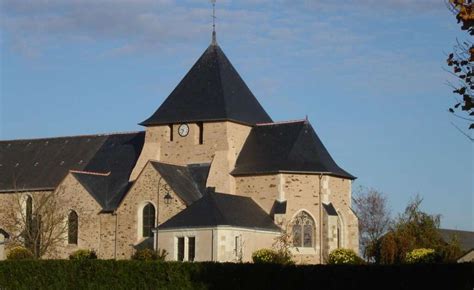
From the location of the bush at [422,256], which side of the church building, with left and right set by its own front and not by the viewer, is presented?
back

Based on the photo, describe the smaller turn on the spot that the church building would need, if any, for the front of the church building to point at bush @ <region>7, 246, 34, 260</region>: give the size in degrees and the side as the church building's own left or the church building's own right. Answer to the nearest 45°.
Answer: approximately 45° to the church building's own left

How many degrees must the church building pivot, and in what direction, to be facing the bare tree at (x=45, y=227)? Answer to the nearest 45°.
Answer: approximately 45° to its left

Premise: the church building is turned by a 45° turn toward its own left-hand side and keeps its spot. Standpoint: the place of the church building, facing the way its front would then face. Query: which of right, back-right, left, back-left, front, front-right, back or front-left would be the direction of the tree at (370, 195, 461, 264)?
back

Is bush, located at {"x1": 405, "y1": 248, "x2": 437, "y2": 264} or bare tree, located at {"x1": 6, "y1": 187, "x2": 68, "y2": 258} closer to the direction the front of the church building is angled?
the bare tree

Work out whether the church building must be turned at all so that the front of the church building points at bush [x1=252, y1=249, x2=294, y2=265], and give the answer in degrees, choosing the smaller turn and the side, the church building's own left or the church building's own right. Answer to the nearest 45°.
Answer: approximately 135° to the church building's own left

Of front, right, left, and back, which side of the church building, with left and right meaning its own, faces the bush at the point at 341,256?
back

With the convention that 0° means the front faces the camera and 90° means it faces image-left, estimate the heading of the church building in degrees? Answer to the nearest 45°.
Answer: approximately 135°
